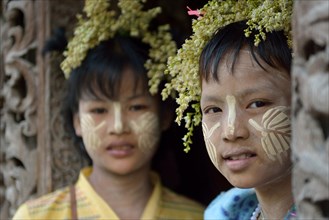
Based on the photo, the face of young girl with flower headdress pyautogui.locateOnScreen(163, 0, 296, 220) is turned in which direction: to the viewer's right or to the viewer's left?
to the viewer's left

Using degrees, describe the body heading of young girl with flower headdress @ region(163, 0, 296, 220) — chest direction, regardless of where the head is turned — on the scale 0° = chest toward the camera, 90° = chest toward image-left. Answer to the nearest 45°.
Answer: approximately 45°

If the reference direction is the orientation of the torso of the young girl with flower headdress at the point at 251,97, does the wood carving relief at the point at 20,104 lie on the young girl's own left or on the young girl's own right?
on the young girl's own right

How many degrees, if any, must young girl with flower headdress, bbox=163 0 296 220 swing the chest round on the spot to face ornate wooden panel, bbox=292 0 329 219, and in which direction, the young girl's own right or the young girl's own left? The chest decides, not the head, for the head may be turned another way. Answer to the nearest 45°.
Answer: approximately 45° to the young girl's own left

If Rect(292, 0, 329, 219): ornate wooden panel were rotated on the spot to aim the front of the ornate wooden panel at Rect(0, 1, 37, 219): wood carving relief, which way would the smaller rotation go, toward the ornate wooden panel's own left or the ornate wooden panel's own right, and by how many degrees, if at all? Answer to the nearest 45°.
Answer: approximately 135° to the ornate wooden panel's own right

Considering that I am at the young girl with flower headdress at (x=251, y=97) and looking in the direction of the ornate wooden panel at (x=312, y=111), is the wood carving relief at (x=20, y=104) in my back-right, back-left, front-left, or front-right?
back-right
